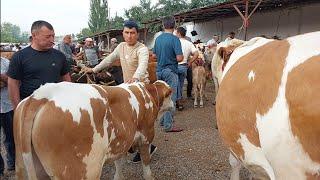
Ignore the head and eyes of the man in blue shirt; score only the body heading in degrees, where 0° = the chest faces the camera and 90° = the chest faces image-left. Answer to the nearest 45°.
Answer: approximately 225°

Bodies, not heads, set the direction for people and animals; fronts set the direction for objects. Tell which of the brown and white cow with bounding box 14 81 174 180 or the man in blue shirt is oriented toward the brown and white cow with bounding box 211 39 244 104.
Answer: the brown and white cow with bounding box 14 81 174 180

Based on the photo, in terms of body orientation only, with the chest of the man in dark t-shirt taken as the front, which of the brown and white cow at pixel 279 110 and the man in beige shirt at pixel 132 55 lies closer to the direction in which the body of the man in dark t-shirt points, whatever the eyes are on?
the brown and white cow

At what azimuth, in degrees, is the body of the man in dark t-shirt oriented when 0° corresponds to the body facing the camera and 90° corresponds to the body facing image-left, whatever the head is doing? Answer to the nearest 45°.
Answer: approximately 315°

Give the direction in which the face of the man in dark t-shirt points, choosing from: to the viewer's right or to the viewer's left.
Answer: to the viewer's right
